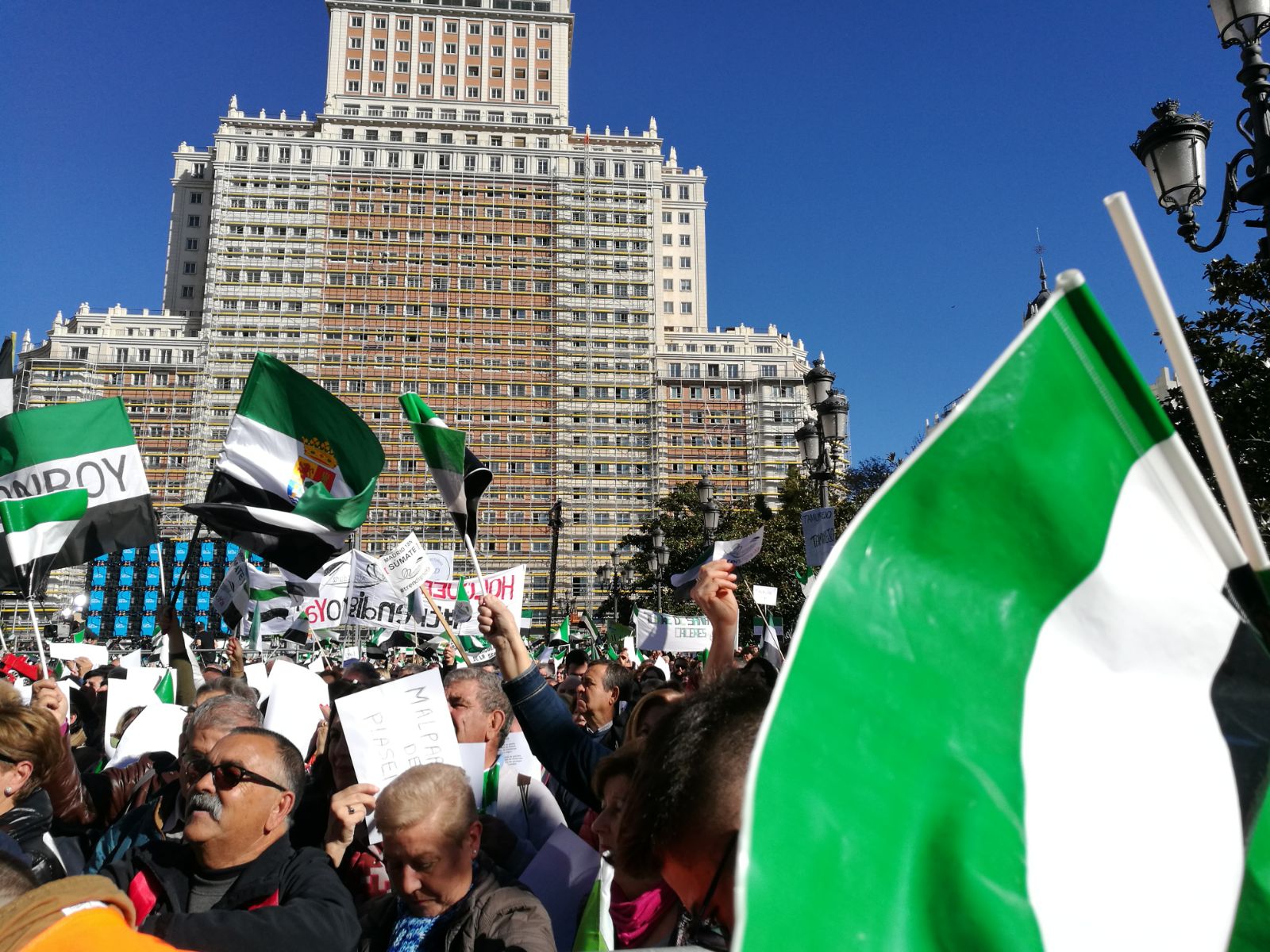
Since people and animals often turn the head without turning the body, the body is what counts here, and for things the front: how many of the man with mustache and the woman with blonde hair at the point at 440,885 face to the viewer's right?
0

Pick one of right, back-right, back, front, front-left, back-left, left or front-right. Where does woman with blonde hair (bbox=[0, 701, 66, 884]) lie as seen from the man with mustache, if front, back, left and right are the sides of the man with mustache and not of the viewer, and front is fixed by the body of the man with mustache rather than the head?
right

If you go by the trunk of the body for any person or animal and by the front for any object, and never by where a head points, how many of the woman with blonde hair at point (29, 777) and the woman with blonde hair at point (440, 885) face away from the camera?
0

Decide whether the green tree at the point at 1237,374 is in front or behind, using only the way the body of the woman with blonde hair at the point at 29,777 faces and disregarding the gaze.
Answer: behind

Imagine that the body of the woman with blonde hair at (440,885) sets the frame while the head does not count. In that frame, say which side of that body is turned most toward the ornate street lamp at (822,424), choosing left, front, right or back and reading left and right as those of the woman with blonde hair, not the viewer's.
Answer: back

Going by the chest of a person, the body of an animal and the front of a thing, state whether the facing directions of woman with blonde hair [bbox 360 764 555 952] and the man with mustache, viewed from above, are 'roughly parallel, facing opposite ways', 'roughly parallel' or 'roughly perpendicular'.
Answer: roughly parallel

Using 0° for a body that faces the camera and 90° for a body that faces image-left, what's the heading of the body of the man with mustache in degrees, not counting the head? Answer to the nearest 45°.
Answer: approximately 45°

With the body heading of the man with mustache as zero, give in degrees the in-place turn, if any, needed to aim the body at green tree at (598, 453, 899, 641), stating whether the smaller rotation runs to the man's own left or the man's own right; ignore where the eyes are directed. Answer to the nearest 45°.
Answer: approximately 180°

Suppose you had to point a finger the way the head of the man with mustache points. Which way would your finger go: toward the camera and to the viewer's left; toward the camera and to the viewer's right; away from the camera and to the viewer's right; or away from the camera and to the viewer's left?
toward the camera and to the viewer's left

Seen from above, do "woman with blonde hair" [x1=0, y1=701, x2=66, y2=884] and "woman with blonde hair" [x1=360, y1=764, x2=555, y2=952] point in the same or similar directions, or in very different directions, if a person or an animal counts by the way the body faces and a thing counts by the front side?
same or similar directions

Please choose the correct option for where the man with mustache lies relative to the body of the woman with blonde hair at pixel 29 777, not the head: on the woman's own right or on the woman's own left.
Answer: on the woman's own left

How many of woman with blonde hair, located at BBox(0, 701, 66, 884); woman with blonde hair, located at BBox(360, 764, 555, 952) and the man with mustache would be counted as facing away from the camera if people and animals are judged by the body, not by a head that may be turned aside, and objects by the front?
0
